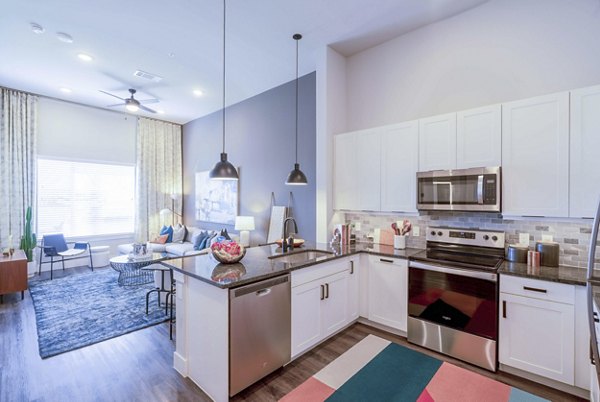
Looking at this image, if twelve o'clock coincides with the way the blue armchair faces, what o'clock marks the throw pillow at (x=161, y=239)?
The throw pillow is roughly at 11 o'clock from the blue armchair.

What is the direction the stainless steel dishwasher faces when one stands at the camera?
facing the viewer and to the right of the viewer

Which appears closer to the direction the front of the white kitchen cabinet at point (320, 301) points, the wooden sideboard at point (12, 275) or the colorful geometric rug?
the colorful geometric rug

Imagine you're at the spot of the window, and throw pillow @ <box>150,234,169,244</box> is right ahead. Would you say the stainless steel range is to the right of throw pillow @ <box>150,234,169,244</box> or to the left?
right

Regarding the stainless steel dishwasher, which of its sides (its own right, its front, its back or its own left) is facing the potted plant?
back

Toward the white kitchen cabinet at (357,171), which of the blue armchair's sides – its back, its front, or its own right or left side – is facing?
front

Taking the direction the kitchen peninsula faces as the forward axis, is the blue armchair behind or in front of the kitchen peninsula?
behind

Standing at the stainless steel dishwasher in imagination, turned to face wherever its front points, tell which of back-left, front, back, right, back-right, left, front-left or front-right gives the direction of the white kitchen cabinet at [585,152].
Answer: front-left

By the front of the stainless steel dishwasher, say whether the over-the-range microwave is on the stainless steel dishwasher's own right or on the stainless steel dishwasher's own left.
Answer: on the stainless steel dishwasher's own left

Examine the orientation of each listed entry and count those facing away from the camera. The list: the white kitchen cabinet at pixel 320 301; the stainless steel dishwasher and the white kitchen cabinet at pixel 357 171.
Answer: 0

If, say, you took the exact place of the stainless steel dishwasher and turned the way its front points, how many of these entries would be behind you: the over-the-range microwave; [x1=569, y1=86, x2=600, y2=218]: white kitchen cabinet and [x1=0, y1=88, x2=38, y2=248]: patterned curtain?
1

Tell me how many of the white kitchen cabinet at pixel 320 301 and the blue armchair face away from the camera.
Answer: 0

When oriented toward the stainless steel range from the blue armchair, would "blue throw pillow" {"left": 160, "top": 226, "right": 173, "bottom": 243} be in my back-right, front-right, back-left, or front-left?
front-left

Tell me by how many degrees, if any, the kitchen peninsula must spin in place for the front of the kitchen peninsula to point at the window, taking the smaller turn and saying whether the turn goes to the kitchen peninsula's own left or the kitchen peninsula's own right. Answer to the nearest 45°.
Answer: approximately 180°

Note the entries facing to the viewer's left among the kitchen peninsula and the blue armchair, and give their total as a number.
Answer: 0

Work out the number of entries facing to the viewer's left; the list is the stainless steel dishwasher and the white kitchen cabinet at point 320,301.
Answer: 0
